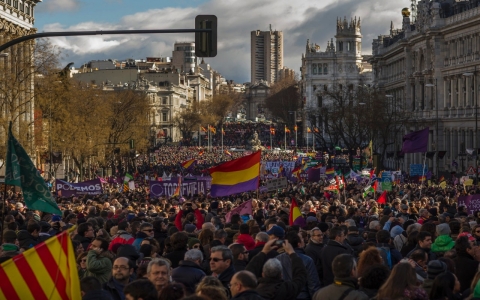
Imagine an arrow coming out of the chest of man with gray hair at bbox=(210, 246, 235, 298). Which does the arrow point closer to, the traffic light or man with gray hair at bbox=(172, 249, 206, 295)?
the man with gray hair

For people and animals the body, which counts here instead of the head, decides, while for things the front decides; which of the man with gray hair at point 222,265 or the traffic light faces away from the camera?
the traffic light

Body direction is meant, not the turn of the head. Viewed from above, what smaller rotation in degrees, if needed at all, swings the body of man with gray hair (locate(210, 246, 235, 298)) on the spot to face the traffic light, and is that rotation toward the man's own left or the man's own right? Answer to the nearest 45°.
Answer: approximately 135° to the man's own right

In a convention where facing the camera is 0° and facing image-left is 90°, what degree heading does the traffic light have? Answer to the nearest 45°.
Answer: approximately 180°

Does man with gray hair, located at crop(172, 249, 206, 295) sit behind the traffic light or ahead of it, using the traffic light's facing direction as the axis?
behind

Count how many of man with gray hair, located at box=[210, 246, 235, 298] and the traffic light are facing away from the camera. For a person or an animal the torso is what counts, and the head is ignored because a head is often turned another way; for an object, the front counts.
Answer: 1

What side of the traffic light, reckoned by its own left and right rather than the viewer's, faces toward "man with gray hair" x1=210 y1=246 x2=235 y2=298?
back

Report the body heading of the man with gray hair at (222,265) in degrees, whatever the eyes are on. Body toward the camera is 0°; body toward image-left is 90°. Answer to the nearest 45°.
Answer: approximately 45°
